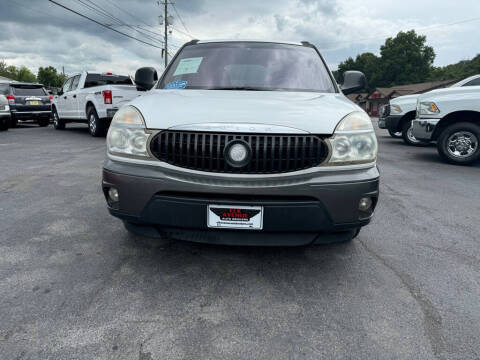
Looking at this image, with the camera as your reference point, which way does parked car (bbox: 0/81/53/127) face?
facing away from the viewer

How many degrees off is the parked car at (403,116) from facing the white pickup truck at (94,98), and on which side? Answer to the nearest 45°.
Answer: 0° — it already faces it

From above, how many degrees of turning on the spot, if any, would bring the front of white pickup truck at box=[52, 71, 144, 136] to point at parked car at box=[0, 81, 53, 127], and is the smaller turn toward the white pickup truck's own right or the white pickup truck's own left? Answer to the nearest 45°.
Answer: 0° — it already faces it

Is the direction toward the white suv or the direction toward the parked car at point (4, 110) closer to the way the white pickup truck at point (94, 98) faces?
the parked car

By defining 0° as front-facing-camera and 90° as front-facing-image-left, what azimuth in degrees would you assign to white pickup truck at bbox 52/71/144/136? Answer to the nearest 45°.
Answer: approximately 135°

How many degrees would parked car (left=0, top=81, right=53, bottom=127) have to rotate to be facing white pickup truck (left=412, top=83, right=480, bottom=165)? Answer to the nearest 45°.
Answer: approximately 135° to its right

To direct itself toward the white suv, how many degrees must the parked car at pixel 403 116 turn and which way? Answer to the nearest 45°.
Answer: approximately 45° to its left

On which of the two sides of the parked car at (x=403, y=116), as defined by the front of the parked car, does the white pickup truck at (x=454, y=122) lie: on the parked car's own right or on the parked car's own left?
on the parked car's own left

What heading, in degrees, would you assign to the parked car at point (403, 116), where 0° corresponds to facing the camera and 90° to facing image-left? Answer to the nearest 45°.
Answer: approximately 45°

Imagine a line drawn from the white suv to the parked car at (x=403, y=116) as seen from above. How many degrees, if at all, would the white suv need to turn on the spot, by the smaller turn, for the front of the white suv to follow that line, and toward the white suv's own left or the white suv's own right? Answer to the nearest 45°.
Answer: approximately 135° to the white suv's own left

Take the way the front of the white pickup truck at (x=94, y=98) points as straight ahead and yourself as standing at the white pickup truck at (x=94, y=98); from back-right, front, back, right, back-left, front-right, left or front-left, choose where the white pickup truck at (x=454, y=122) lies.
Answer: back

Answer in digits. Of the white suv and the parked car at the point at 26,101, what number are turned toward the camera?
1

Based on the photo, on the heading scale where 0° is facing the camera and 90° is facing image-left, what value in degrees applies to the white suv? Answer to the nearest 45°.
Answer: approximately 0°
